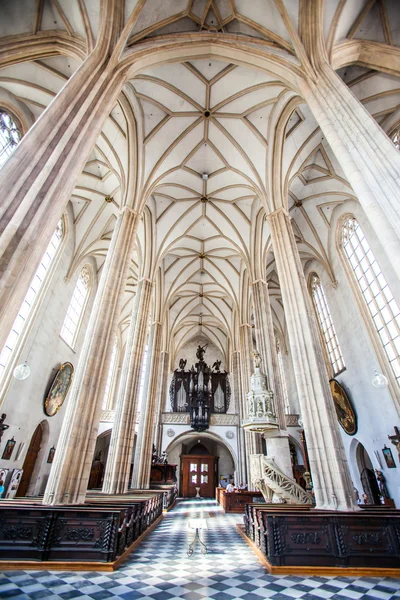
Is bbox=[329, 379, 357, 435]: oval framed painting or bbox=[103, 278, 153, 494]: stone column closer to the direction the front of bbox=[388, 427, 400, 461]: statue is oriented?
the stone column

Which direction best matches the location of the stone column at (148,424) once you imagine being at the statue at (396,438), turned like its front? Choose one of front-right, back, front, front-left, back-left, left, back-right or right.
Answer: front-right

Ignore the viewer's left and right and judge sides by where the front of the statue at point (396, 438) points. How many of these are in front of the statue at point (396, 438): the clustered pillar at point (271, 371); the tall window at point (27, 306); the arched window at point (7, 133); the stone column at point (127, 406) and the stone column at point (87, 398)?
5

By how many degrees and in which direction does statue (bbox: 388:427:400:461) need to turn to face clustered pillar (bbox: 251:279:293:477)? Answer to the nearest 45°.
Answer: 0° — it already faces it

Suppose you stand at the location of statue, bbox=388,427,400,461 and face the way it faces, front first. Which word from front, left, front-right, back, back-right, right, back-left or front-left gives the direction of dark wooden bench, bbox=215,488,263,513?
front-right

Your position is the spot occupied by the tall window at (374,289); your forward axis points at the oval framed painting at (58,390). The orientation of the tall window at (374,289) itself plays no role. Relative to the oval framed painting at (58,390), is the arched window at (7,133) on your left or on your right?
left

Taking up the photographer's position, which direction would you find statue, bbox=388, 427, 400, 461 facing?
facing the viewer and to the left of the viewer

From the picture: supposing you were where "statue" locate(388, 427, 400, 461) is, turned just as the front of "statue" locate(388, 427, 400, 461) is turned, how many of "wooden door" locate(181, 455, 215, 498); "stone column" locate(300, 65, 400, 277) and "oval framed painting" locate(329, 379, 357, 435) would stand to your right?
2

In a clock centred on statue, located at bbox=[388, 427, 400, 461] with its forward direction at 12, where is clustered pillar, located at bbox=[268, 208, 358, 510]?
The clustered pillar is roughly at 11 o'clock from the statue.

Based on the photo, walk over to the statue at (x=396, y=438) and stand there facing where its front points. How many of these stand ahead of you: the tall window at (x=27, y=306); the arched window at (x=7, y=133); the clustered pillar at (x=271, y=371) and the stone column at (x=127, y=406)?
4

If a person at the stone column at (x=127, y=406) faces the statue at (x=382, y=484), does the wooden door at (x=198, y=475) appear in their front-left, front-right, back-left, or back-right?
front-left

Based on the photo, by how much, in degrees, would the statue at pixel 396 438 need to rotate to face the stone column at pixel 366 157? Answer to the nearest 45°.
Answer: approximately 45° to its left

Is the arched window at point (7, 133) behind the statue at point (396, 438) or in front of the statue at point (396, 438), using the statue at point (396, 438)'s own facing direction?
in front

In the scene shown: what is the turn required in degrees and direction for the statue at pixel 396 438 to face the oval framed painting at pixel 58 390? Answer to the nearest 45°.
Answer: approximately 45° to its right

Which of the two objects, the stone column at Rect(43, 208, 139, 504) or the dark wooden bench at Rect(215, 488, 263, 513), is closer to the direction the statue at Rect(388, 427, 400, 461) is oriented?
the stone column

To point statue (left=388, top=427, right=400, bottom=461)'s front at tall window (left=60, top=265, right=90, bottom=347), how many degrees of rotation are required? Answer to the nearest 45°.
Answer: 0° — it already faces it

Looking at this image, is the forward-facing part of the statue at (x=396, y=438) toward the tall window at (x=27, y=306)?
yes
